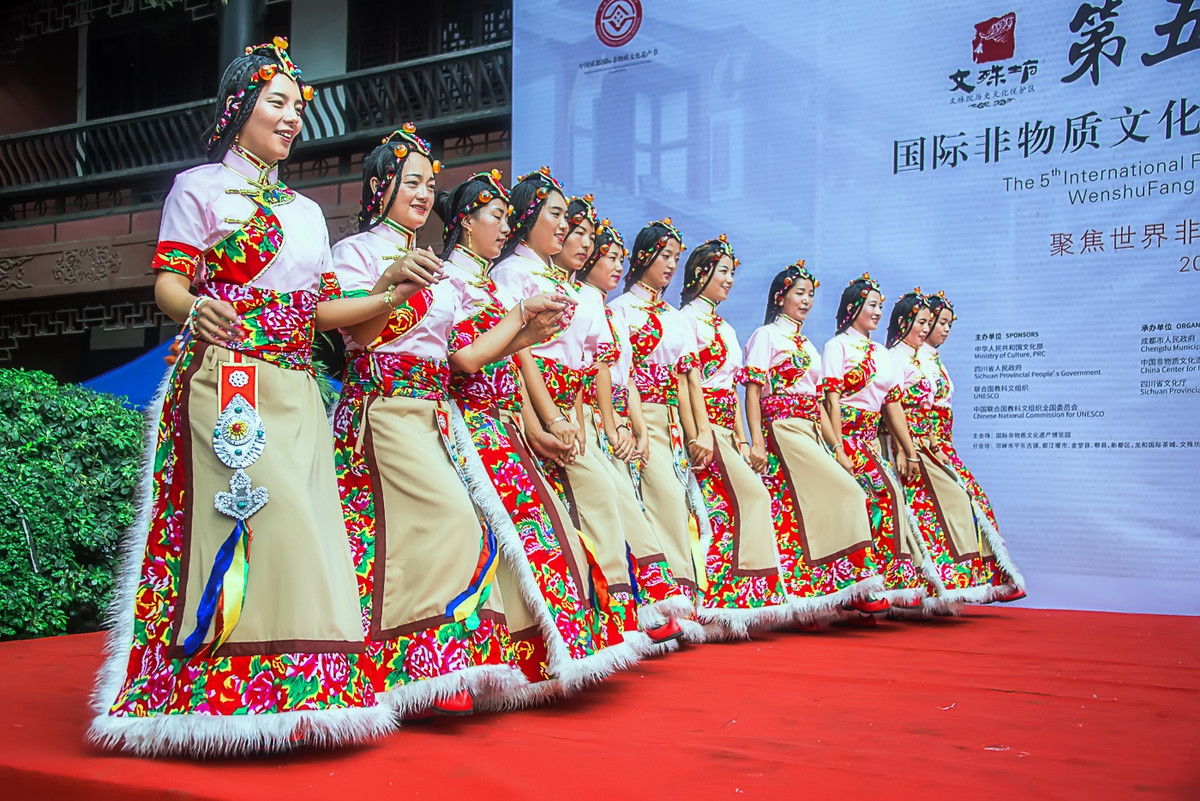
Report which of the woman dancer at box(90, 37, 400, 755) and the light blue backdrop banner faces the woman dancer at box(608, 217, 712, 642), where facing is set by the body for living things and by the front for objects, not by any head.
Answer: the light blue backdrop banner

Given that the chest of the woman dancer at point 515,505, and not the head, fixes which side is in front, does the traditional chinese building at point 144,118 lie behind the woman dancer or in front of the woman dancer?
behind

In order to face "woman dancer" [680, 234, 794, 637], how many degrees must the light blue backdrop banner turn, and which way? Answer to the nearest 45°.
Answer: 0° — it already faces them

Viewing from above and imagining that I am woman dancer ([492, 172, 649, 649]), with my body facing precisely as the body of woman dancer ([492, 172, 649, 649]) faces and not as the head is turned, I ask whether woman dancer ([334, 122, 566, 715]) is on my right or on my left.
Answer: on my right

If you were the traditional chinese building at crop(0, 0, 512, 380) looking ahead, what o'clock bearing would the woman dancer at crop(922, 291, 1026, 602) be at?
The woman dancer is roughly at 9 o'clock from the traditional chinese building.
